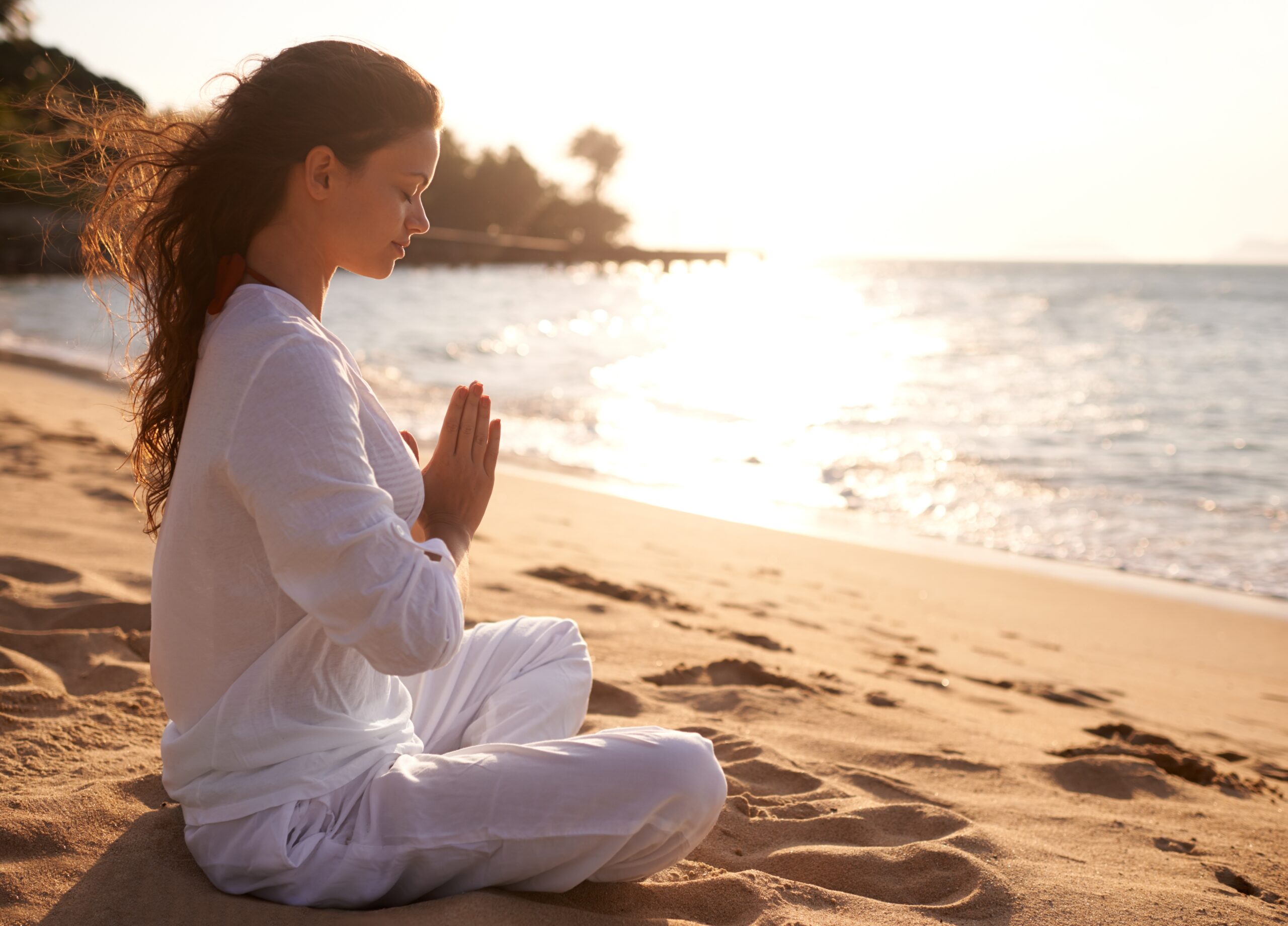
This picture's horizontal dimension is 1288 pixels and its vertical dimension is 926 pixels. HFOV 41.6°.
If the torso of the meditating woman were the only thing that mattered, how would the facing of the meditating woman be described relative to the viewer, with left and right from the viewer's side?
facing to the right of the viewer

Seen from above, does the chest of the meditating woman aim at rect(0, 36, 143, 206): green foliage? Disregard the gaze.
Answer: no

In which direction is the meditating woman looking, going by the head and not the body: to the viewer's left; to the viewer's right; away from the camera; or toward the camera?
to the viewer's right
